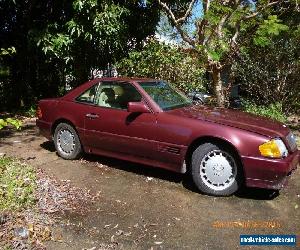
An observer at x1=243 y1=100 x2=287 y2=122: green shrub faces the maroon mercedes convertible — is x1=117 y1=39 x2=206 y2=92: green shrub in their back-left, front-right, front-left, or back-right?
front-right

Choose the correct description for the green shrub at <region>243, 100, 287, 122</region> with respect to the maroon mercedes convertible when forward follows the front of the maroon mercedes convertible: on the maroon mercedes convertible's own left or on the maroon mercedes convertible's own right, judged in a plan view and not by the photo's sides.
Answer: on the maroon mercedes convertible's own left

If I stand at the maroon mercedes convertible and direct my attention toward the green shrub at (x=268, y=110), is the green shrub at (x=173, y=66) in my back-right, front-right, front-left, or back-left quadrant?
front-left

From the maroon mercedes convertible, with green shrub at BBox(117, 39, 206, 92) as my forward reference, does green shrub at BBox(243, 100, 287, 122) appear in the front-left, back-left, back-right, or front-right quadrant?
front-right

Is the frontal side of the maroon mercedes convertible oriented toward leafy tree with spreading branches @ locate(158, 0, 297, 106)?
no

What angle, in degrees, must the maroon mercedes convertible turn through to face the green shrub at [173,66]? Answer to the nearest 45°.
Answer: approximately 135° to its left

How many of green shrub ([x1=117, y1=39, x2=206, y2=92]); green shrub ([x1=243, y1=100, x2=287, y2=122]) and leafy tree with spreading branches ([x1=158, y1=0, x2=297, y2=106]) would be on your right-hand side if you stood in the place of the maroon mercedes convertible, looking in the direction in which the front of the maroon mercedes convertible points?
0

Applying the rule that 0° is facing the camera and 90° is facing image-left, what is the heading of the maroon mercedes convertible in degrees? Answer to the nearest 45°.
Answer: approximately 315°
